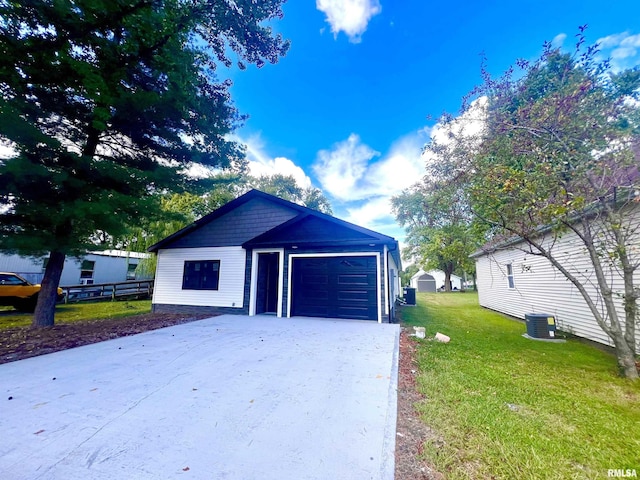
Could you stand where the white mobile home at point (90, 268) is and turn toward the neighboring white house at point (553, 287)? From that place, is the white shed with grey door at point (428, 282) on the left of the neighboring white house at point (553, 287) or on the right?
left

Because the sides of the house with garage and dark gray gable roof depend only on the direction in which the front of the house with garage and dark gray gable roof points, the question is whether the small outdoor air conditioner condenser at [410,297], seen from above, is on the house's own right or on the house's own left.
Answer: on the house's own left

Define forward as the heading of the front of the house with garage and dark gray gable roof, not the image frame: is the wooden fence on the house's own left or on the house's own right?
on the house's own right

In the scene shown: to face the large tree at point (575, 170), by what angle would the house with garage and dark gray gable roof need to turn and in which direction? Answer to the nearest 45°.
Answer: approximately 45° to its left

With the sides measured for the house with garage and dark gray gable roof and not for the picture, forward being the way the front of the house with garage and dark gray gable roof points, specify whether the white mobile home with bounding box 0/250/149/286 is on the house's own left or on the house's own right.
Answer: on the house's own right

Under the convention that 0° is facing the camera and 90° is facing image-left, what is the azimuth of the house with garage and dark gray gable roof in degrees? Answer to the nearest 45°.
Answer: approximately 0°

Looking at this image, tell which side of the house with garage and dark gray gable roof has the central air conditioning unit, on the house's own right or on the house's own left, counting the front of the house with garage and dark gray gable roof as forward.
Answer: on the house's own left

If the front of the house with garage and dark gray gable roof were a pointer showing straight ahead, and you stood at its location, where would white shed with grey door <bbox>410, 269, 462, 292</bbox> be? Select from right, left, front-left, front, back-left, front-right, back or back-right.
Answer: back-left

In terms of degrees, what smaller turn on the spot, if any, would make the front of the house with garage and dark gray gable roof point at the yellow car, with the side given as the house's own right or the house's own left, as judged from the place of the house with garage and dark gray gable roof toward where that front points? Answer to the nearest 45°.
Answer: approximately 90° to the house's own right

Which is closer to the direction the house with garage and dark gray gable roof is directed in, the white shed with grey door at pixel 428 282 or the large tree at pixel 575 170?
the large tree
